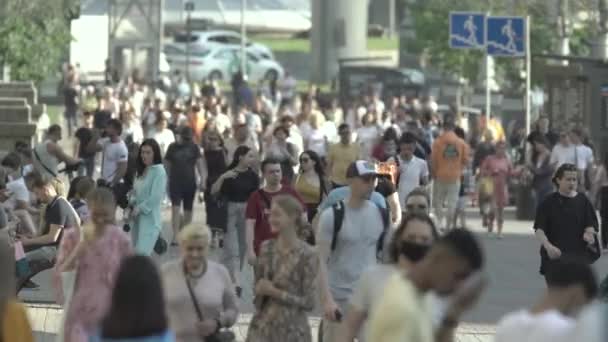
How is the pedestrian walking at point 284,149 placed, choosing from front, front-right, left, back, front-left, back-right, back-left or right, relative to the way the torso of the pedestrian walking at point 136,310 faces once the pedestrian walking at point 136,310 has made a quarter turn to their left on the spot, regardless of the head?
right

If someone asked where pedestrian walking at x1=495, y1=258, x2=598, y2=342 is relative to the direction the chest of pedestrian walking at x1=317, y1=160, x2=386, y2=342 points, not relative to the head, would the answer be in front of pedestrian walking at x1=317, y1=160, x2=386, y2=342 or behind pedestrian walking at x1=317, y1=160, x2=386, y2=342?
in front

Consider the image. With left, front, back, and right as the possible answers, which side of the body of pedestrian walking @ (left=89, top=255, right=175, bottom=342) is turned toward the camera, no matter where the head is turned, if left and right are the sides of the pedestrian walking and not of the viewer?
back

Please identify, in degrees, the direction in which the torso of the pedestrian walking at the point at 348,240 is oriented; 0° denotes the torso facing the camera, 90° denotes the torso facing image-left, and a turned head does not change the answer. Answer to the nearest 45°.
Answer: approximately 315°

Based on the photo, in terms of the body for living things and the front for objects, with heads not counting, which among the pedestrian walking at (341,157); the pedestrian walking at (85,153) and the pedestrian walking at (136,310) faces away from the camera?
the pedestrian walking at (136,310)

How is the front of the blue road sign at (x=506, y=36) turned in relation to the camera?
facing the viewer

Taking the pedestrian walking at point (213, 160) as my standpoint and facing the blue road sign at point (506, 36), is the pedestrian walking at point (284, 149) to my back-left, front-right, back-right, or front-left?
front-right

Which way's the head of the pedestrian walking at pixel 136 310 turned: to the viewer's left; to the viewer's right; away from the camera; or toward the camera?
away from the camera

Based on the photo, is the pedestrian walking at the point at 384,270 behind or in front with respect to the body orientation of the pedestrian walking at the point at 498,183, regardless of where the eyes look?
in front

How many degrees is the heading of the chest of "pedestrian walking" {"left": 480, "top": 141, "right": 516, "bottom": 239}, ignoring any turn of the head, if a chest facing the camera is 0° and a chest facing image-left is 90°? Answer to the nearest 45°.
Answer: approximately 0°

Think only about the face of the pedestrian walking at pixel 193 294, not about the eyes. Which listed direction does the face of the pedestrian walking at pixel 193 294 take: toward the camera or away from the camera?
toward the camera

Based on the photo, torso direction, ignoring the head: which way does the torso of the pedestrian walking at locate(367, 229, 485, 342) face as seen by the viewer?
to the viewer's right

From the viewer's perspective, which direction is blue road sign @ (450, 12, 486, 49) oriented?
toward the camera

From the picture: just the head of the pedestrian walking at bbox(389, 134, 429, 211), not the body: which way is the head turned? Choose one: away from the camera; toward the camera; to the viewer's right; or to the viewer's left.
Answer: toward the camera

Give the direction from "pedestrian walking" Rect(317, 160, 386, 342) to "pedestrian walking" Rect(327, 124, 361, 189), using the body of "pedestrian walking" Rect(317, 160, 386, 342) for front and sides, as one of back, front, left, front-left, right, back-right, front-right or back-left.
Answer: back-left
